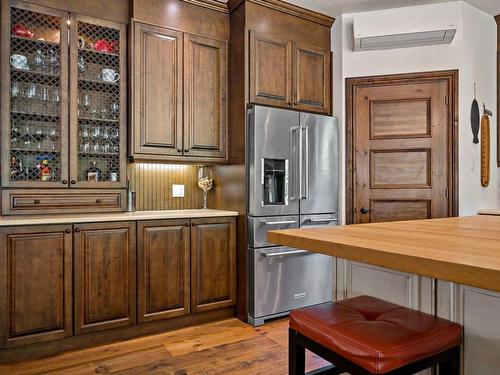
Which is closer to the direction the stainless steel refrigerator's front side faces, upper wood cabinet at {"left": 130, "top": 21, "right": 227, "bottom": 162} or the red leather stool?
the red leather stool

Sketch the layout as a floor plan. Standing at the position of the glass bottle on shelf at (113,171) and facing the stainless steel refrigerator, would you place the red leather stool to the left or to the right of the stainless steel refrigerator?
right

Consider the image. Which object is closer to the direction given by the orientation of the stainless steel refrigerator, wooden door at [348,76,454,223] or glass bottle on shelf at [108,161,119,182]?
the wooden door

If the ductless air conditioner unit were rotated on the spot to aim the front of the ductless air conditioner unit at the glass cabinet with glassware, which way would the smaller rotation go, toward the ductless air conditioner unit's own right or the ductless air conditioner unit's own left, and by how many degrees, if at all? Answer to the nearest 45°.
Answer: approximately 45° to the ductless air conditioner unit's own right

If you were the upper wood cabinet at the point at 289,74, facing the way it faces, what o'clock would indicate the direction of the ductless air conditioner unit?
The ductless air conditioner unit is roughly at 10 o'clock from the upper wood cabinet.

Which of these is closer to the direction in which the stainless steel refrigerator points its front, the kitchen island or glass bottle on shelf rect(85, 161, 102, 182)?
the kitchen island

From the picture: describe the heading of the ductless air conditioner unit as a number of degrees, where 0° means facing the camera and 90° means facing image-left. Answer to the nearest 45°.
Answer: approximately 0°

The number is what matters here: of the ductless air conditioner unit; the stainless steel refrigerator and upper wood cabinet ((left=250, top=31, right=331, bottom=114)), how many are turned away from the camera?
0

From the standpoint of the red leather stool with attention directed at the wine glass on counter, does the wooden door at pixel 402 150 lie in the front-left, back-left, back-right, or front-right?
front-right

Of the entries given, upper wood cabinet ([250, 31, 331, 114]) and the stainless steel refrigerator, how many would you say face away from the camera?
0

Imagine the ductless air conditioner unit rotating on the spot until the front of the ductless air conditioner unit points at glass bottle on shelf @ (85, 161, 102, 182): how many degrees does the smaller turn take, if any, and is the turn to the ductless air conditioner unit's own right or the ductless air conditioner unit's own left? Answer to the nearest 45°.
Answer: approximately 45° to the ductless air conditioner unit's own right

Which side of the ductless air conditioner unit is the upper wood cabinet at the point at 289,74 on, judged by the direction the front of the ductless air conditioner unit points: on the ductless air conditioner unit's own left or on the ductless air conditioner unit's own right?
on the ductless air conditioner unit's own right

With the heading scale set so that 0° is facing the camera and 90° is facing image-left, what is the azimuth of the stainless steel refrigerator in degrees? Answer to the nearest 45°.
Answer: approximately 315°

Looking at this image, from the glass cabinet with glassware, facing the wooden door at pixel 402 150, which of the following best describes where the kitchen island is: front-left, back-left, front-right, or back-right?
front-right

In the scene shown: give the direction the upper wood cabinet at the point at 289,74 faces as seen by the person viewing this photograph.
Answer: facing the viewer and to the right of the viewer
